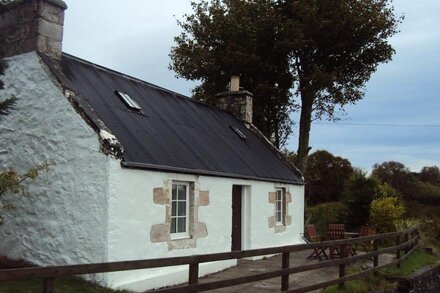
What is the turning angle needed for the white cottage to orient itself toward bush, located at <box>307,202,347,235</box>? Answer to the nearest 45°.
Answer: approximately 90° to its left

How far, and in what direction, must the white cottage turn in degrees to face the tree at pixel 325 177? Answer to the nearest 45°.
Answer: approximately 90° to its left

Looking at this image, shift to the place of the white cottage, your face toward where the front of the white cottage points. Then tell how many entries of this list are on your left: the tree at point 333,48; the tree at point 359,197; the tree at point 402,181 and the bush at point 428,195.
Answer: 4

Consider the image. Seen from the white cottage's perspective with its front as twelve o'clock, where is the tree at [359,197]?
The tree is roughly at 9 o'clock from the white cottage.

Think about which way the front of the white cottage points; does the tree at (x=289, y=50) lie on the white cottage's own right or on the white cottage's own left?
on the white cottage's own left

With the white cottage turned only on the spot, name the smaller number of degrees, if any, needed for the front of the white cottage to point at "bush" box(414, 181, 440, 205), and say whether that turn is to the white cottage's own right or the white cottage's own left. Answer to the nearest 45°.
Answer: approximately 90° to the white cottage's own left

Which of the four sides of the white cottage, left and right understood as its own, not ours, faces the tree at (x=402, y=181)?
left

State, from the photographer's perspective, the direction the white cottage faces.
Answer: facing the viewer and to the right of the viewer

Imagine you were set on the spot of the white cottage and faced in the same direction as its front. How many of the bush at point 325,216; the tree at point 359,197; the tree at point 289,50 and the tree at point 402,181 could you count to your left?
4

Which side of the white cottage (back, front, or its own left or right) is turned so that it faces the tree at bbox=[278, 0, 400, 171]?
left

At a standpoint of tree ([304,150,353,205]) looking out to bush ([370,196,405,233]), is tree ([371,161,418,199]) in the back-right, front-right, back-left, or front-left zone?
front-left

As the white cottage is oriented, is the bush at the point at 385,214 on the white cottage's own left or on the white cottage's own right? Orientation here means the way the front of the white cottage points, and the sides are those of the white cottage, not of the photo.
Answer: on the white cottage's own left
